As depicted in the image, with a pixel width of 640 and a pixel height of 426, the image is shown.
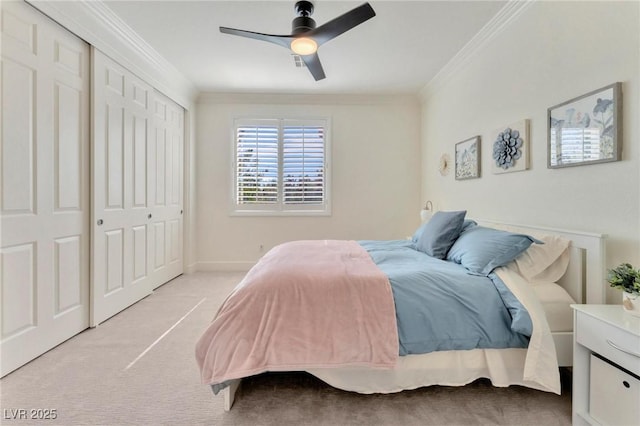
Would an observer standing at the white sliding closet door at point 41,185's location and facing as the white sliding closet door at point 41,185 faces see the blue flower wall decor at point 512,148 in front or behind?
in front

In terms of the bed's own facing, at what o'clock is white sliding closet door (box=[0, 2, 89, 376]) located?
The white sliding closet door is roughly at 12 o'clock from the bed.

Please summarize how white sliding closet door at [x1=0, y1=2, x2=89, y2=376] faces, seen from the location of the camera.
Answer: facing the viewer and to the right of the viewer

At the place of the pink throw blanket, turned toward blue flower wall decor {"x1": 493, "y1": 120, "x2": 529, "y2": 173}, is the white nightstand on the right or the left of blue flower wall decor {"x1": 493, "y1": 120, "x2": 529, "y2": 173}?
right

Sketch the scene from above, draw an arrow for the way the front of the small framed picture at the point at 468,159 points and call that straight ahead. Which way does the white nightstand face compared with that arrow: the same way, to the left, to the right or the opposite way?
the same way

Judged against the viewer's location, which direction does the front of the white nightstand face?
facing the viewer and to the left of the viewer

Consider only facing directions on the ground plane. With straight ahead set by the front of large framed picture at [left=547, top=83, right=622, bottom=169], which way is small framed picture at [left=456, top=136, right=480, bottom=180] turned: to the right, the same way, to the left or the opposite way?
the same way

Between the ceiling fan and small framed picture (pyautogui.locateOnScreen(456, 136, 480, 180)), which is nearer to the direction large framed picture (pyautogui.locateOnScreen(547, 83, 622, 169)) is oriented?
the ceiling fan

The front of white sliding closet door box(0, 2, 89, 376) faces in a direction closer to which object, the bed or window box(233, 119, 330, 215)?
the bed

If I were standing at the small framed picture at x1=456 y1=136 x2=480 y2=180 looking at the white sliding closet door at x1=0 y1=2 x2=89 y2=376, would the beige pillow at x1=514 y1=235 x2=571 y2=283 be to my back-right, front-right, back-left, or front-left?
front-left

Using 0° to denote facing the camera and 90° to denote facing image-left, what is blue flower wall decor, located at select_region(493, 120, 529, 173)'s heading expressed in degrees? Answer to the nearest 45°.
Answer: approximately 45°

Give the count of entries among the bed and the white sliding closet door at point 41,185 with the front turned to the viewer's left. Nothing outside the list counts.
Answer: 1

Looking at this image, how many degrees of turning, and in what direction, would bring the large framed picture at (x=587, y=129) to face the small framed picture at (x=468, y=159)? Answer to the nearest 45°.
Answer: approximately 90° to its right

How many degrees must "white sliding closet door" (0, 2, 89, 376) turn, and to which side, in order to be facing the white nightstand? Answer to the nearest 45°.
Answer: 0° — it already faces it

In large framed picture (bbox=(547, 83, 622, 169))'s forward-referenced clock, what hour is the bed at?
The bed is roughly at 12 o'clock from the large framed picture.

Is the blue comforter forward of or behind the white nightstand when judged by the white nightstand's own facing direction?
forward

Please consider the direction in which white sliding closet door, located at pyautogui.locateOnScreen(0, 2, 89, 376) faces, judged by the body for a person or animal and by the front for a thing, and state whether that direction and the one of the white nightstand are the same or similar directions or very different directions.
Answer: very different directions

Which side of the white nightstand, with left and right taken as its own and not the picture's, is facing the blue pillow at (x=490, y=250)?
right

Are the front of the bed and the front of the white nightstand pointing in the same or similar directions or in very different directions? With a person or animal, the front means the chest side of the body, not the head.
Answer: same or similar directions
